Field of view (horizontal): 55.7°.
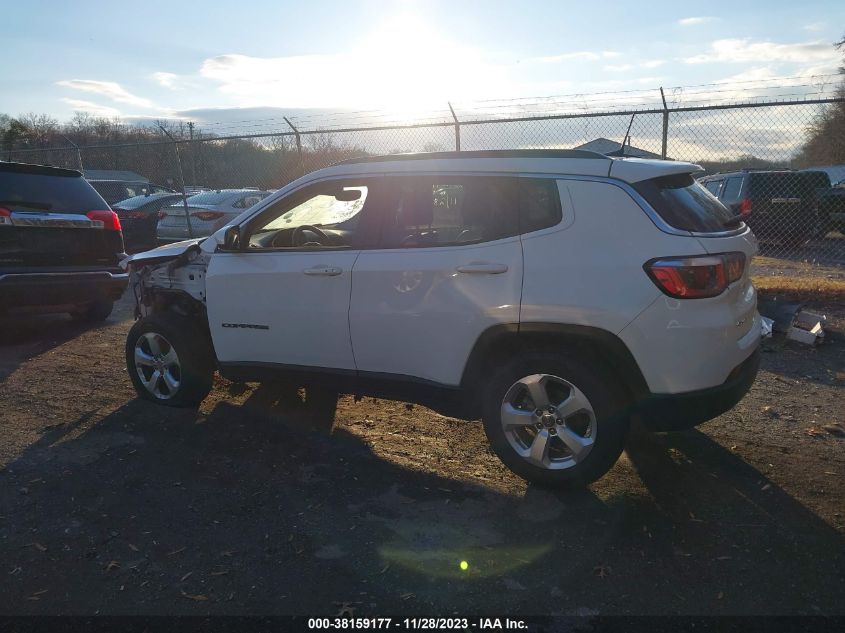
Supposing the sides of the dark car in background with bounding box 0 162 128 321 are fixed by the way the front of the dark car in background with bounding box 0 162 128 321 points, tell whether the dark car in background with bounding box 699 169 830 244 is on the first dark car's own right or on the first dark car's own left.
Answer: on the first dark car's own right

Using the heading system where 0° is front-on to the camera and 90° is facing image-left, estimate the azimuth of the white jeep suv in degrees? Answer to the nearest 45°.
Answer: approximately 135°

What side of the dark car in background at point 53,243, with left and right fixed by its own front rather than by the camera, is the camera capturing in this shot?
back

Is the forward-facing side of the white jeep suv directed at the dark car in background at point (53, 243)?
yes

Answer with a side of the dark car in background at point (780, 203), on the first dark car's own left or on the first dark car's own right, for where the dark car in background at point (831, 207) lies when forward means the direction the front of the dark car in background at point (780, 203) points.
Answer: on the first dark car's own right

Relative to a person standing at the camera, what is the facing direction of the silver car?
facing away from the viewer and to the right of the viewer

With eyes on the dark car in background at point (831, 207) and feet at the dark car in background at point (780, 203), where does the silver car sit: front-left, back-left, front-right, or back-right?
back-left

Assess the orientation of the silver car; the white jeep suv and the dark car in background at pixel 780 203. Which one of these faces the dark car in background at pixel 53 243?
the white jeep suv

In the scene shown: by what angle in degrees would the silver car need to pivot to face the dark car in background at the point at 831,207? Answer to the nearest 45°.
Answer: approximately 45° to its right

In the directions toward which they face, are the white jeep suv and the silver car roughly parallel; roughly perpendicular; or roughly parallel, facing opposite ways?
roughly perpendicular

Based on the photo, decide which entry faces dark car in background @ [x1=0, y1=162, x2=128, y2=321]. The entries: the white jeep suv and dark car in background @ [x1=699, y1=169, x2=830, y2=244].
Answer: the white jeep suv

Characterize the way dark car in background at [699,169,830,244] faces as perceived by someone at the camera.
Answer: facing away from the viewer and to the left of the viewer
